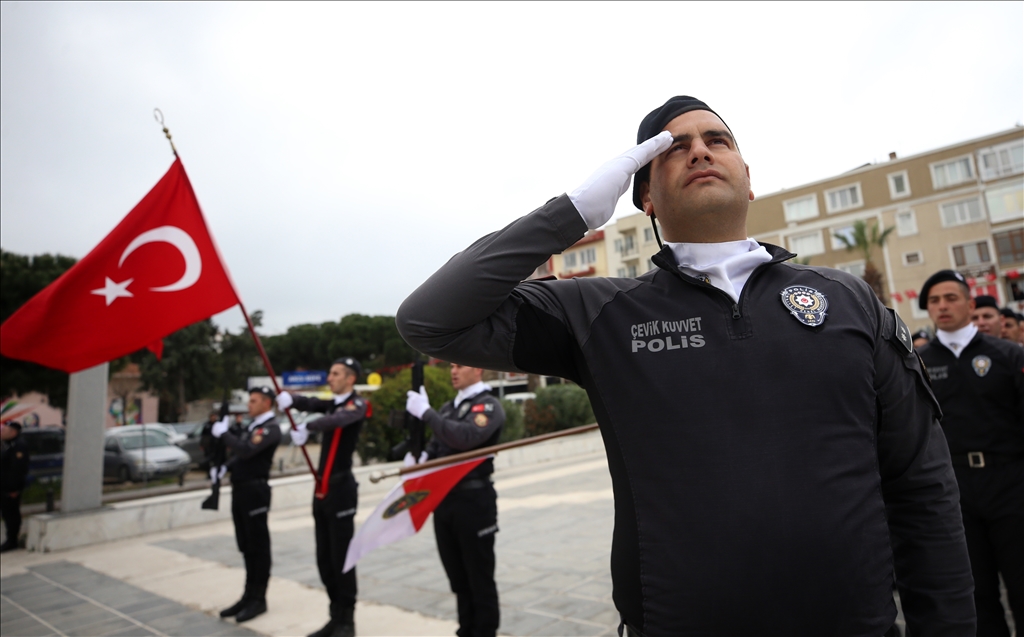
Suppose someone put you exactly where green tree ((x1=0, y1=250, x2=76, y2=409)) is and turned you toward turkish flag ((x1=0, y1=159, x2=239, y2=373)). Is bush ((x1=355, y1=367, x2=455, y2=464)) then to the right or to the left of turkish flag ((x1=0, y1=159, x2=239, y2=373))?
left

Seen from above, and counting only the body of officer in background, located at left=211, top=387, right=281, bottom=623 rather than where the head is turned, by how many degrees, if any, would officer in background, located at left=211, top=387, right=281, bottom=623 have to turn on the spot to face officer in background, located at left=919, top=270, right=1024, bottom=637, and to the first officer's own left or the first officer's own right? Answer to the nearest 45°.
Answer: approximately 135° to the first officer's own left

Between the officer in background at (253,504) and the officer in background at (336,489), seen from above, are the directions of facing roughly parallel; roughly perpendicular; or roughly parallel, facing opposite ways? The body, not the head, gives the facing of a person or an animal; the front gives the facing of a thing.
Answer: roughly parallel

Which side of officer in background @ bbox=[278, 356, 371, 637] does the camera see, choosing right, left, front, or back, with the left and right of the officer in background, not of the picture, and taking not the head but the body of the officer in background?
left

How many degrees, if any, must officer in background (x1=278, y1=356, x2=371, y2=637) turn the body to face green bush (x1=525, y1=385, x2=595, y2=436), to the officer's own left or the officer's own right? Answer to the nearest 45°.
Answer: approximately 135° to the officer's own right

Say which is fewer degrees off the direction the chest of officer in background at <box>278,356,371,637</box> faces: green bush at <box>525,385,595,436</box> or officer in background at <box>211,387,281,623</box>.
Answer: the officer in background

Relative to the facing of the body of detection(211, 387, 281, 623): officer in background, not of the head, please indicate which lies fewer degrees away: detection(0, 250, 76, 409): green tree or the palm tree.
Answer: the green tree

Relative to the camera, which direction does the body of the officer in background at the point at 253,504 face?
to the viewer's left

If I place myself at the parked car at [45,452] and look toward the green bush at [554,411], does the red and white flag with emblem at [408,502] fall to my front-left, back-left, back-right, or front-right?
front-right

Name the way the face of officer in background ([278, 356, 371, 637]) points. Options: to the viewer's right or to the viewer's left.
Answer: to the viewer's left

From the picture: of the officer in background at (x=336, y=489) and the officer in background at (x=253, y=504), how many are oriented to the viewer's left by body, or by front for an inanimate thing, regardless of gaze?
2

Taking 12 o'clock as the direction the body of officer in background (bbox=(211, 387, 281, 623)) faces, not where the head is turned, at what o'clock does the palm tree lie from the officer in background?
The palm tree is roughly at 5 o'clock from the officer in background.

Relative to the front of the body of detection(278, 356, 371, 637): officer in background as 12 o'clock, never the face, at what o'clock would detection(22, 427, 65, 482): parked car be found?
The parked car is roughly at 2 o'clock from the officer in background.

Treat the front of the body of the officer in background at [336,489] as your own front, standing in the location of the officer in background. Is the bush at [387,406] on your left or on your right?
on your right
